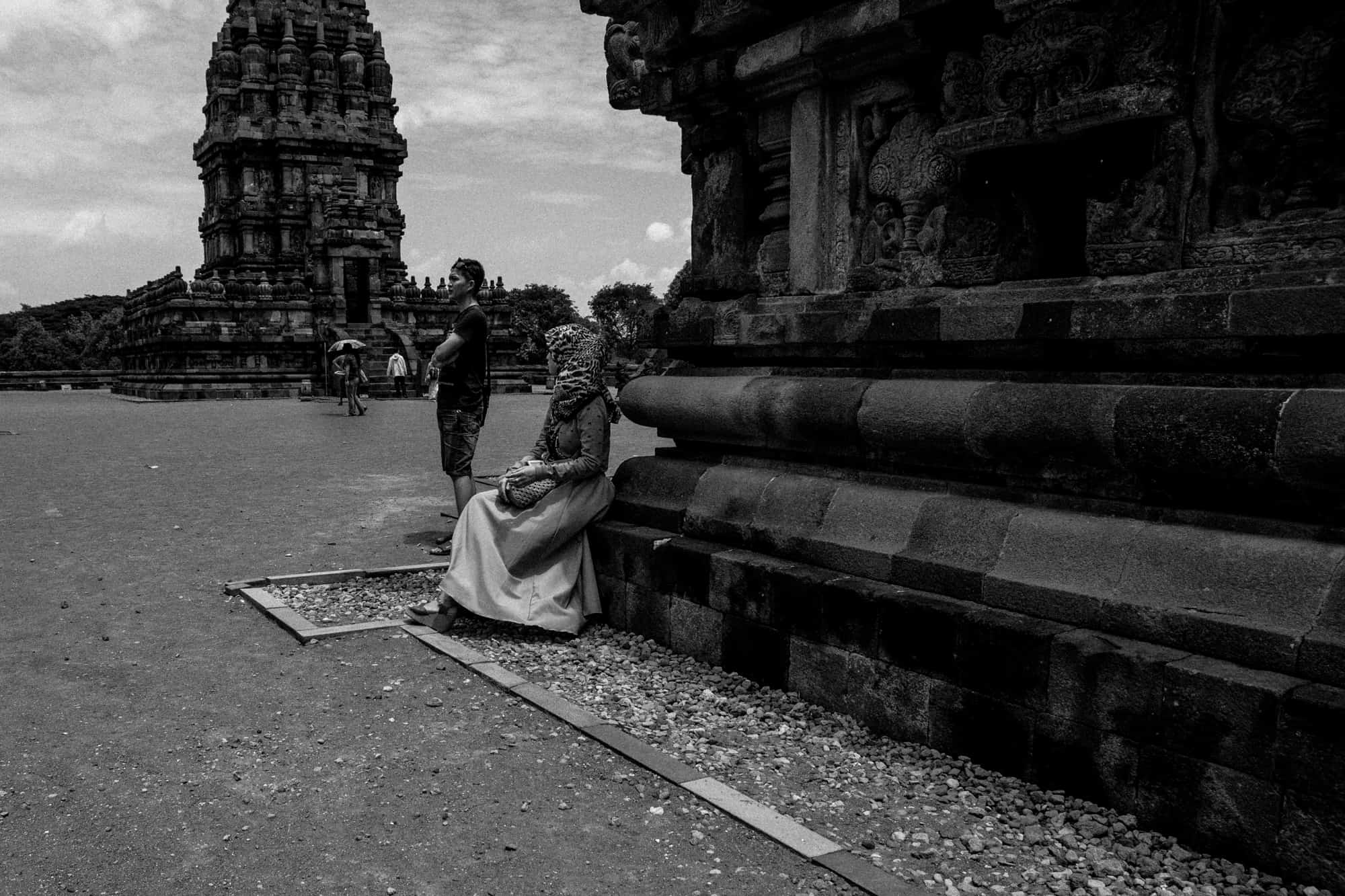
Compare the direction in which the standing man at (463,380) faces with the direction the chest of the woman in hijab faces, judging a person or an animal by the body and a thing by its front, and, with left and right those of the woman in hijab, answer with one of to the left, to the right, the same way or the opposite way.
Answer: the same way

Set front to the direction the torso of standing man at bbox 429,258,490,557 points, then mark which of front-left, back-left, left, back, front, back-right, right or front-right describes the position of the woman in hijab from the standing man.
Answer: left

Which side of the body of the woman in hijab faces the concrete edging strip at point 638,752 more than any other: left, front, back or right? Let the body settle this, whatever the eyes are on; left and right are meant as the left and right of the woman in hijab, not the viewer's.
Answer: left

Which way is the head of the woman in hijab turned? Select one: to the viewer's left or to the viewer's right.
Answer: to the viewer's left

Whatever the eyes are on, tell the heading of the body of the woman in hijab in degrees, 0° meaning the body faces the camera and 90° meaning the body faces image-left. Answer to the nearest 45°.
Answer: approximately 90°

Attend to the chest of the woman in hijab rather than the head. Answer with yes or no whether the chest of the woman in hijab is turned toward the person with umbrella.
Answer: no

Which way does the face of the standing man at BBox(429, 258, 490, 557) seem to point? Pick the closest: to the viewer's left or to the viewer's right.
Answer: to the viewer's left

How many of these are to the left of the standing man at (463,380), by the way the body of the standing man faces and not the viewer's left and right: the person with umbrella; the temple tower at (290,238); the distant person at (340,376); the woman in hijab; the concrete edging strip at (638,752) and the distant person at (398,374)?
2

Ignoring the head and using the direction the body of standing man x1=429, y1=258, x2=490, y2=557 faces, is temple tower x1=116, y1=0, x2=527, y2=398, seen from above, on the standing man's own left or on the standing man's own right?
on the standing man's own right

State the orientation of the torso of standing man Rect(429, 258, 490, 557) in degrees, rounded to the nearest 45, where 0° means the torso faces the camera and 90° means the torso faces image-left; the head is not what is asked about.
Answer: approximately 90°

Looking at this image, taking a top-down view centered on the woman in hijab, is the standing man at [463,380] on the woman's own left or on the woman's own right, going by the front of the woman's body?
on the woman's own right

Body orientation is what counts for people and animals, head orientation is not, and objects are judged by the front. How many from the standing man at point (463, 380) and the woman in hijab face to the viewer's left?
2
